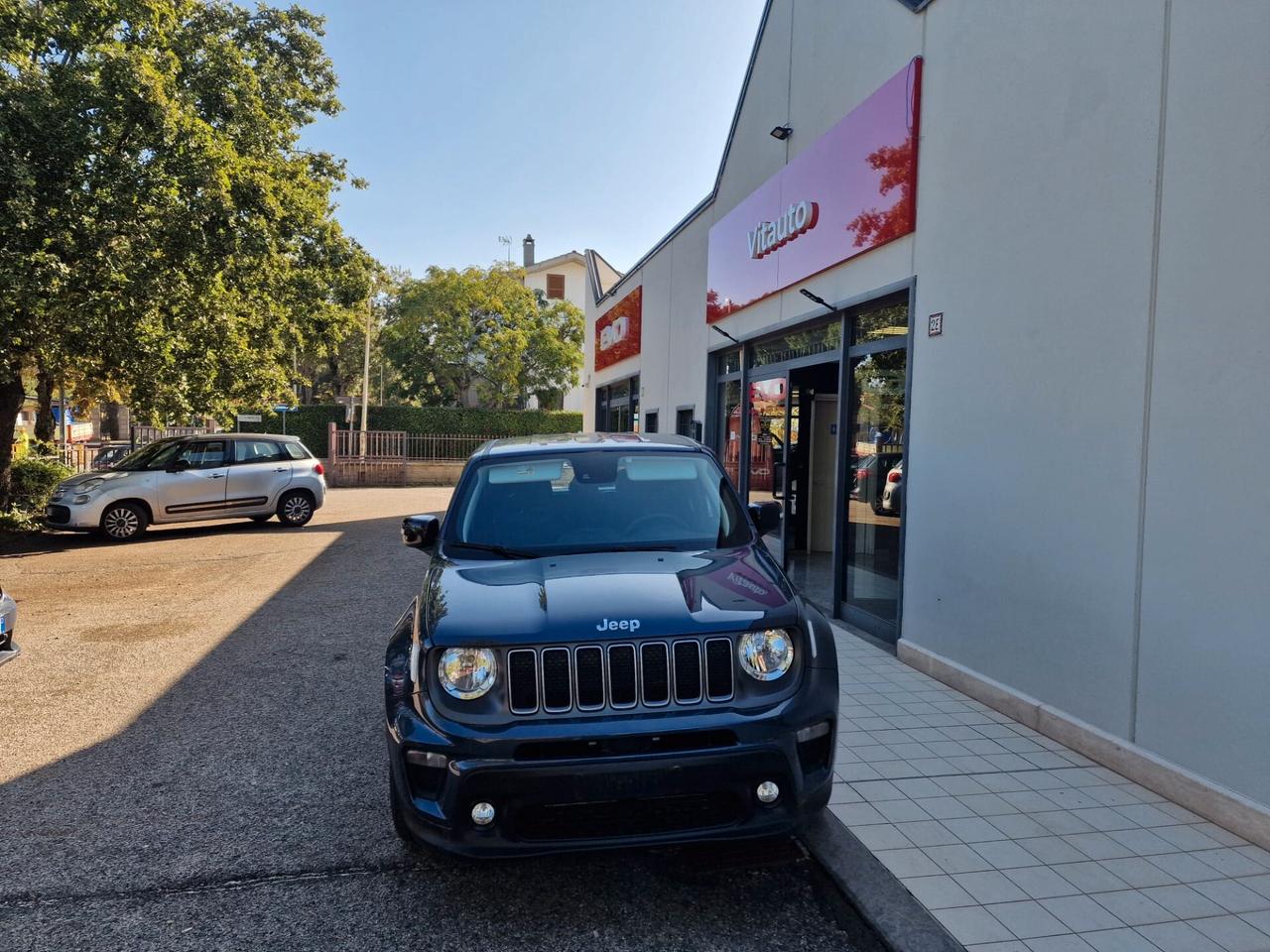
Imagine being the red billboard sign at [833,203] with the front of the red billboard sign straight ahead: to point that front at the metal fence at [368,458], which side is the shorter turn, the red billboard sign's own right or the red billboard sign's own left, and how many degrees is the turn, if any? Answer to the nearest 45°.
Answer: approximately 90° to the red billboard sign's own right

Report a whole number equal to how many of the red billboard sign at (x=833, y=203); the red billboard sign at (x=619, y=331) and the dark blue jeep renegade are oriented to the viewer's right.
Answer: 0

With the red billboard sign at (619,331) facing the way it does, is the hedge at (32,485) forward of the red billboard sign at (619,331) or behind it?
forward

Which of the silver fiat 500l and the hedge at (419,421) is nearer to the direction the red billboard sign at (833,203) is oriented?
the silver fiat 500l

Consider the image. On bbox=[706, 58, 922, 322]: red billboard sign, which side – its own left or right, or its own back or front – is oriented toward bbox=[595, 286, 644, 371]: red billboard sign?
right

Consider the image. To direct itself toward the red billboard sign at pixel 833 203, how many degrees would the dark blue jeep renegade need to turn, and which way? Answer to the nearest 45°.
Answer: approximately 135° to its left

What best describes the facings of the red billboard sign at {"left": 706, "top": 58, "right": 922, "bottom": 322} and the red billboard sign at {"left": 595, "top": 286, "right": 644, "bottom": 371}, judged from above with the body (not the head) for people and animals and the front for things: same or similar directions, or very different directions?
same or similar directions

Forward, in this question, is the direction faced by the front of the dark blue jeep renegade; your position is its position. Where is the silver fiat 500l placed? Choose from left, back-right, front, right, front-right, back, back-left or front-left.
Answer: back-right

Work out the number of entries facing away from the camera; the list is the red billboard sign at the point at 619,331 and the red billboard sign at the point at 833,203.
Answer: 0

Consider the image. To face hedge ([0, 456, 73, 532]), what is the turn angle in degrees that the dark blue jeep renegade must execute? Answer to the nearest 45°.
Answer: approximately 135° to its right

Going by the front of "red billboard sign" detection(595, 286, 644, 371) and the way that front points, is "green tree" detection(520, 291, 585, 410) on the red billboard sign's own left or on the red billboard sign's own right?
on the red billboard sign's own right

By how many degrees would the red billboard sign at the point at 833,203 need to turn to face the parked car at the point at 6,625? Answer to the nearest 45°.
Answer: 0° — it already faces it

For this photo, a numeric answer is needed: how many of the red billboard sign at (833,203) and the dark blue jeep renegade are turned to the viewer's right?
0

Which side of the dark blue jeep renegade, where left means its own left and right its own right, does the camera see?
front

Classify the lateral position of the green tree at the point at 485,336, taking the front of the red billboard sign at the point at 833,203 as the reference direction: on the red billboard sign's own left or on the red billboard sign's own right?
on the red billboard sign's own right

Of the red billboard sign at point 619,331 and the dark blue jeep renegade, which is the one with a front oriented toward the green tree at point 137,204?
the red billboard sign
